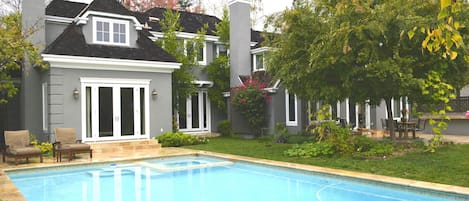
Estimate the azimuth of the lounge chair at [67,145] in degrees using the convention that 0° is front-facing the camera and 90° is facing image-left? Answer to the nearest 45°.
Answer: approximately 315°

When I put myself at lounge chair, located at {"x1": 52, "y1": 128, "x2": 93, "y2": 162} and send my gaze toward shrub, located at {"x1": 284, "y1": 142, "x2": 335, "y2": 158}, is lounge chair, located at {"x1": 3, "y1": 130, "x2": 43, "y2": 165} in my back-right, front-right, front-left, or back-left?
back-right

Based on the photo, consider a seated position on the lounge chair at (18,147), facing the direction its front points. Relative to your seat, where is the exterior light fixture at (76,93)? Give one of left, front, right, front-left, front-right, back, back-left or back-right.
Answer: left

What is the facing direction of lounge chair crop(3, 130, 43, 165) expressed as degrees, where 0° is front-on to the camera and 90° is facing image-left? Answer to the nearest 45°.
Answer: approximately 315°

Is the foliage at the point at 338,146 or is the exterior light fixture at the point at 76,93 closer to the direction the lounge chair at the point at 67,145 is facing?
the foliage

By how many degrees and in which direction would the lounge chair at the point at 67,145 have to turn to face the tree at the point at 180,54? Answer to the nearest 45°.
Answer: approximately 90° to its left

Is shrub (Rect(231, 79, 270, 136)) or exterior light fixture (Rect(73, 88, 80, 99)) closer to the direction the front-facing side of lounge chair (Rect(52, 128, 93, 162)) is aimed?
the shrub

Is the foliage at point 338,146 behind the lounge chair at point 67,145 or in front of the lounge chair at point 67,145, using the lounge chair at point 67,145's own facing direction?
in front

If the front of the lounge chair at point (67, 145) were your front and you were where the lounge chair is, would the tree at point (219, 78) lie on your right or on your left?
on your left

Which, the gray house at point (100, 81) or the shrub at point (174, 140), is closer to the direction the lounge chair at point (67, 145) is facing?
the shrub

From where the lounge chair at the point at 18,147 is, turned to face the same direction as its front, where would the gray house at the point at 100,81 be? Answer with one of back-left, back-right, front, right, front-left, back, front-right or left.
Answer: left

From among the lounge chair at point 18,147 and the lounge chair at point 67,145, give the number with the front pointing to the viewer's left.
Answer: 0

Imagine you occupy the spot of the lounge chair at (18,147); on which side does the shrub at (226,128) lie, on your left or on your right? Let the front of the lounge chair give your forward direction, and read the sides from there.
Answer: on your left
